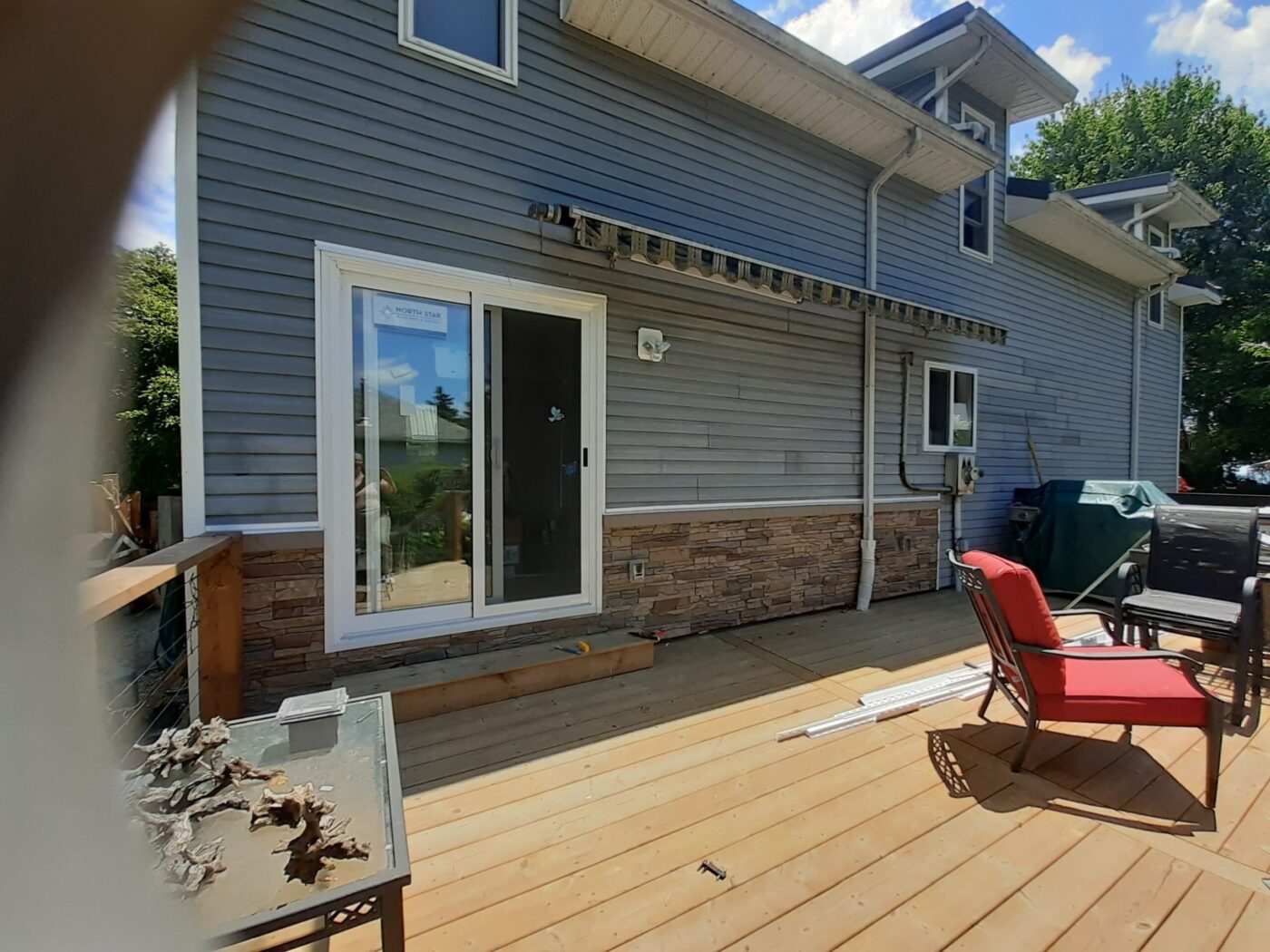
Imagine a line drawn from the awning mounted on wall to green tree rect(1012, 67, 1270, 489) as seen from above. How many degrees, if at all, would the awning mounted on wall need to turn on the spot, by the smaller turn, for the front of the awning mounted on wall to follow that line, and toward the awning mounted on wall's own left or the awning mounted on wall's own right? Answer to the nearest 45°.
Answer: approximately 90° to the awning mounted on wall's own left

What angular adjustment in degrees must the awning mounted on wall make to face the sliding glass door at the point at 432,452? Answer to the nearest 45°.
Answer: approximately 90° to its right

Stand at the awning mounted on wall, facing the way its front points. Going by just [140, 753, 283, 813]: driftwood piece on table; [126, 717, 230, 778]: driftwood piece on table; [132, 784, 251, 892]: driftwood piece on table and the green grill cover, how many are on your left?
1

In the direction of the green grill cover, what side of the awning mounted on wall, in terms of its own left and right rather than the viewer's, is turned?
left

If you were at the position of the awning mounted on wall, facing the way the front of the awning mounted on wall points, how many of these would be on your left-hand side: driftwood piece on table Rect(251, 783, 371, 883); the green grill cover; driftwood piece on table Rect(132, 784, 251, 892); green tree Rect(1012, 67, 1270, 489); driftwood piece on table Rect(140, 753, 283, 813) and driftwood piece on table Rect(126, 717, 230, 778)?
2

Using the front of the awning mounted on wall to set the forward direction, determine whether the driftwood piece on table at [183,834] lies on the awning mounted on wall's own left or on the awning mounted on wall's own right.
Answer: on the awning mounted on wall's own right

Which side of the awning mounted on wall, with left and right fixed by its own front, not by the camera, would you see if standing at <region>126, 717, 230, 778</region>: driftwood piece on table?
right

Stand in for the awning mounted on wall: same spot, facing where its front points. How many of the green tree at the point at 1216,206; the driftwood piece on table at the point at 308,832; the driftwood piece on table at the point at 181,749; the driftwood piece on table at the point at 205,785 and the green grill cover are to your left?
2

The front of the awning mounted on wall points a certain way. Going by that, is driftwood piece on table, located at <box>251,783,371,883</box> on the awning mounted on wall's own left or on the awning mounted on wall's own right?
on the awning mounted on wall's own right

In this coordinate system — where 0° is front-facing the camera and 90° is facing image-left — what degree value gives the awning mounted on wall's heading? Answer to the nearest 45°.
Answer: approximately 315°

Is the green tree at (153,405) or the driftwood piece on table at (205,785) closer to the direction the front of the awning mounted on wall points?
the driftwood piece on table
